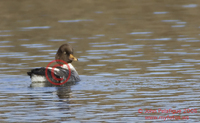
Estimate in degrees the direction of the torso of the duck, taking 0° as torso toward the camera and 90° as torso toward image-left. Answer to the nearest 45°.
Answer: approximately 270°
